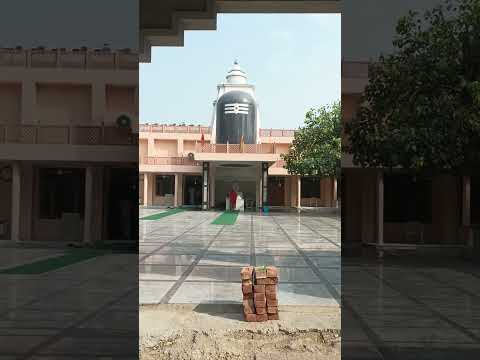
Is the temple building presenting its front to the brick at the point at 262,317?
yes

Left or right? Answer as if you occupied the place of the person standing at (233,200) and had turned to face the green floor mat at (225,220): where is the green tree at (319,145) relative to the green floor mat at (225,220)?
left

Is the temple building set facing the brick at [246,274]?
yes

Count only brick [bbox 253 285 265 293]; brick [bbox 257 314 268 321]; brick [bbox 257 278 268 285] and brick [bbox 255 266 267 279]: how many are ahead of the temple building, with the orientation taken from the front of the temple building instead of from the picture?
4

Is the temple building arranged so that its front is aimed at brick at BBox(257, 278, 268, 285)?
yes
